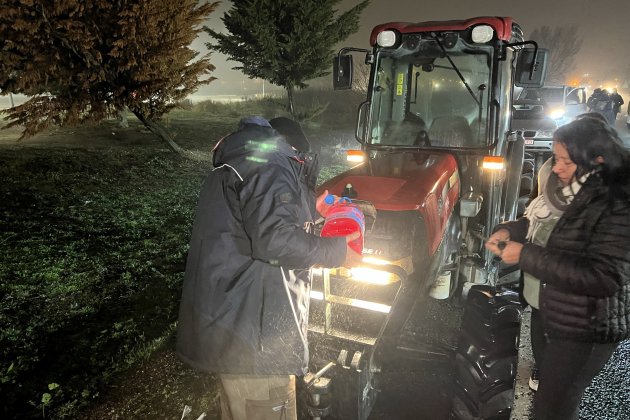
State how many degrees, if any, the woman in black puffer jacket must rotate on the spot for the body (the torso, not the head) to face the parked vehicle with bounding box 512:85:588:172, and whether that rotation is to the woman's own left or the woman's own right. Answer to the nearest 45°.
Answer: approximately 90° to the woman's own right

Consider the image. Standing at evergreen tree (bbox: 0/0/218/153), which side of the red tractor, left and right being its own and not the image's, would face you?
right

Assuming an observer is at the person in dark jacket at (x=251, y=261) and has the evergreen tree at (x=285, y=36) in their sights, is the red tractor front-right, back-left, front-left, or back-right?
front-right

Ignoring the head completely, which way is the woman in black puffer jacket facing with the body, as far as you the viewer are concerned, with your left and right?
facing to the left of the viewer

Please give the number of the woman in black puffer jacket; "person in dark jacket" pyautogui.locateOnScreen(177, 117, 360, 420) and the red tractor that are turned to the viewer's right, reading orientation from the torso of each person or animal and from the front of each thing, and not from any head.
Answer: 1

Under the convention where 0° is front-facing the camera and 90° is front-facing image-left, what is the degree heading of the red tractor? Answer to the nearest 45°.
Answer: approximately 45°

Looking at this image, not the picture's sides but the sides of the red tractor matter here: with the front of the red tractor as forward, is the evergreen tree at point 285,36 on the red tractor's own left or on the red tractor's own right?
on the red tractor's own right

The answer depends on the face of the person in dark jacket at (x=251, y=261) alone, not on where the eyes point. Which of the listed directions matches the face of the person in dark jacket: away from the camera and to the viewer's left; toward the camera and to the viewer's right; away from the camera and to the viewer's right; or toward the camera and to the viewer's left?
away from the camera and to the viewer's right

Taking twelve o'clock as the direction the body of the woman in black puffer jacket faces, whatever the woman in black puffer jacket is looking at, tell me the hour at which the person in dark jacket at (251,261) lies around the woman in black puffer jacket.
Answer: The person in dark jacket is roughly at 11 o'clock from the woman in black puffer jacket.

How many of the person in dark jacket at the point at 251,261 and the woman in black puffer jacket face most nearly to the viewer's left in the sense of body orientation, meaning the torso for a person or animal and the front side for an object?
1

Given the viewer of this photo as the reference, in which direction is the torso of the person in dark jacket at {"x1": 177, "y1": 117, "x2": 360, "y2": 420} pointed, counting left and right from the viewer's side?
facing to the right of the viewer

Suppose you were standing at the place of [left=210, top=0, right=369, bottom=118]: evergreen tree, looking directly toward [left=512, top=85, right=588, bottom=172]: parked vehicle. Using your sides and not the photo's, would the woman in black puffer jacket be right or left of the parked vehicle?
right
